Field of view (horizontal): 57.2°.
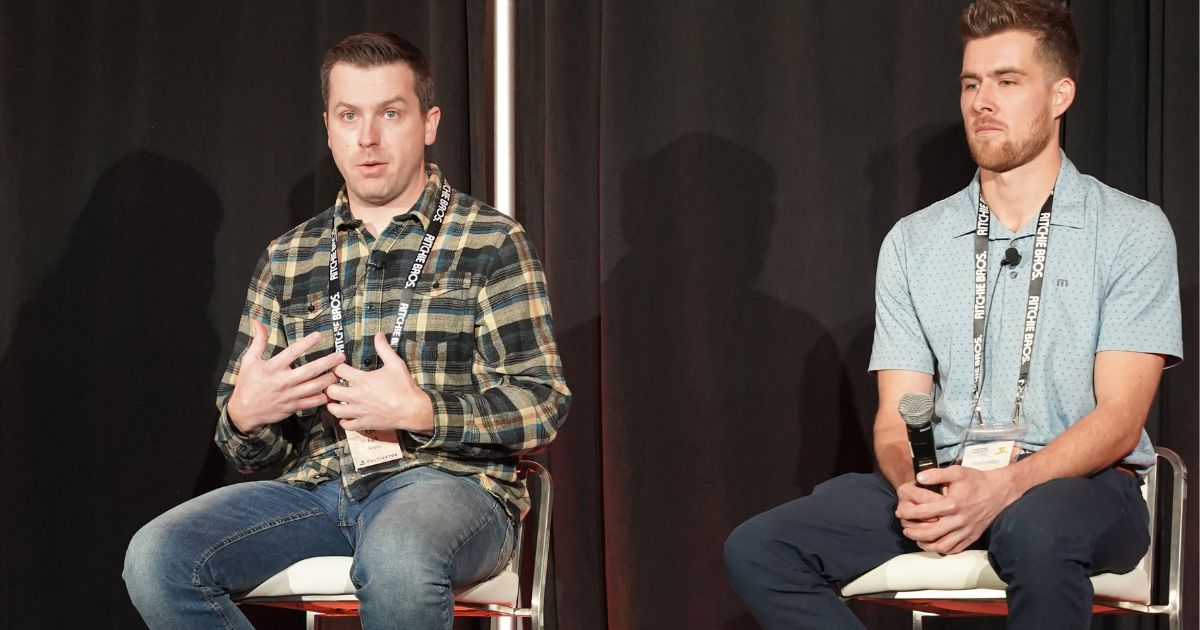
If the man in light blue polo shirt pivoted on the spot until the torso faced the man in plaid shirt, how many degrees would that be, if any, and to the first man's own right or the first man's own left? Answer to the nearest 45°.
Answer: approximately 45° to the first man's own right

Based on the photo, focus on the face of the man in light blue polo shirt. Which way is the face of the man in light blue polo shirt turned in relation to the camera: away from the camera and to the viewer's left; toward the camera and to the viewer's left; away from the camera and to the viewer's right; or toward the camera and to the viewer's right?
toward the camera and to the viewer's left

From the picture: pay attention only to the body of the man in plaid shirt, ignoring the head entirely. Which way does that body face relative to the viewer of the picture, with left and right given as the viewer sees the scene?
facing the viewer and to the left of the viewer

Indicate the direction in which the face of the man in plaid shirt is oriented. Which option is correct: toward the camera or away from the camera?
toward the camera

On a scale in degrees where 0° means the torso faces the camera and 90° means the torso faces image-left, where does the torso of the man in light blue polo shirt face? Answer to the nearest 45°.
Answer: approximately 45°

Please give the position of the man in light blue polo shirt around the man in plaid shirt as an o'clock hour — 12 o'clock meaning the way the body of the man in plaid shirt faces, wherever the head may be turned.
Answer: The man in light blue polo shirt is roughly at 8 o'clock from the man in plaid shirt.
